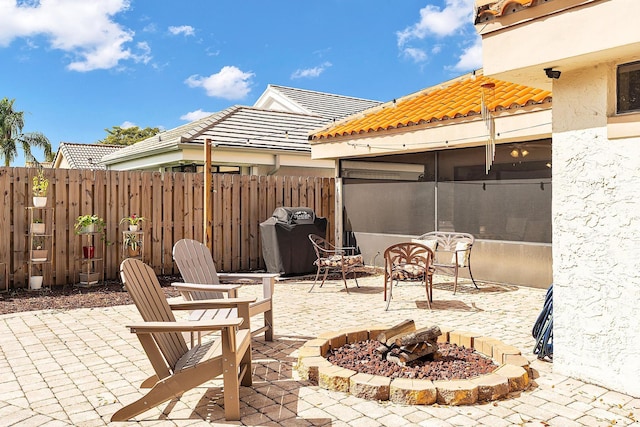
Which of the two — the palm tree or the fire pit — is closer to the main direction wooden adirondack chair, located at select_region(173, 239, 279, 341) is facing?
the fire pit

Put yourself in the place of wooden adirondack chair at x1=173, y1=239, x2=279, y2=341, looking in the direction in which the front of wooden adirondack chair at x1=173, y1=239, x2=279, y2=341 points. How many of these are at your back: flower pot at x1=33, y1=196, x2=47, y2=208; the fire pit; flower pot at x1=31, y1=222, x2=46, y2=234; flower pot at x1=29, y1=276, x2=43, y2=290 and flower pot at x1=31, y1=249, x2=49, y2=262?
4

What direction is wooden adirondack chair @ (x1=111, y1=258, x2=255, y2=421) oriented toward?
to the viewer's right

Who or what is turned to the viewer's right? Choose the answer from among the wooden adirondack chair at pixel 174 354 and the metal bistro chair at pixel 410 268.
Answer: the wooden adirondack chair

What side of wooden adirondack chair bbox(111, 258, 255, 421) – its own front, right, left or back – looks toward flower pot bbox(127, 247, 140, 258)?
left

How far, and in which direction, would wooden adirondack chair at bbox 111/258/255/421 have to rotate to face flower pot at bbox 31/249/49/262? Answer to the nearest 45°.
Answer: approximately 90° to its left

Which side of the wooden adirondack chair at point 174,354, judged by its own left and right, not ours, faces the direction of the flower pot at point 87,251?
left
